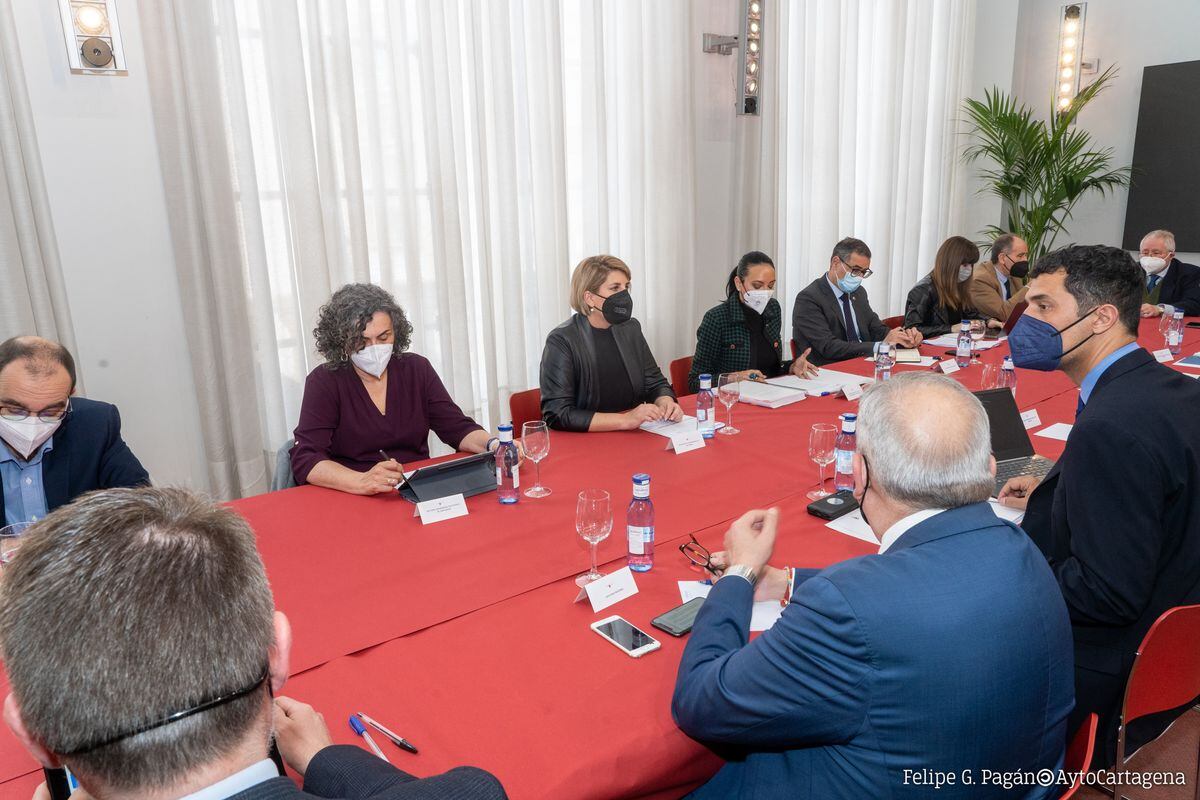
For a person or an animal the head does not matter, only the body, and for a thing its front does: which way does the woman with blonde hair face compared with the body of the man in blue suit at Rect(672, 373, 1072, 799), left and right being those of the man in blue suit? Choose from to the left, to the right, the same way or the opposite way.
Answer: the opposite way

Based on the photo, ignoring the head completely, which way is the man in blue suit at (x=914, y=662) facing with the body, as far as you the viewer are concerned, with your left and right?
facing away from the viewer and to the left of the viewer

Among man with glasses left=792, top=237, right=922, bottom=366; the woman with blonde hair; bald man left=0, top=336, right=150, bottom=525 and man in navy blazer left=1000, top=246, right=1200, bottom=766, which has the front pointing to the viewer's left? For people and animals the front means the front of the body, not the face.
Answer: the man in navy blazer

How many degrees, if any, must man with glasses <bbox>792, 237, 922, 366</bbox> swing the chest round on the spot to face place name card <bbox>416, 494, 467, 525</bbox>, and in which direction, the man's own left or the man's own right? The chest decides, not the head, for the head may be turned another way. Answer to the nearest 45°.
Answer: approximately 45° to the man's own right

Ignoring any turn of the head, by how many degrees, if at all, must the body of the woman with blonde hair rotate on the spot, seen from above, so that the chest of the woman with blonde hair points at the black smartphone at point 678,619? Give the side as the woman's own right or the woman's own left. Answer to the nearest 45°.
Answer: approximately 45° to the woman's own right

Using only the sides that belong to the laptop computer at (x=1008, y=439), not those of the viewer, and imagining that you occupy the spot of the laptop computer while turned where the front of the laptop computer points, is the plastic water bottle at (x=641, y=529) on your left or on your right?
on your right

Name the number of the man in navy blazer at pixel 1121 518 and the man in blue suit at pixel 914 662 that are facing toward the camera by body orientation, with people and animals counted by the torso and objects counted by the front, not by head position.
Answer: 0

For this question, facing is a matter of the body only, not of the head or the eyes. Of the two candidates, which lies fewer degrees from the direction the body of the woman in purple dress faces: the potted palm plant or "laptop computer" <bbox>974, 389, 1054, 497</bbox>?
the laptop computer

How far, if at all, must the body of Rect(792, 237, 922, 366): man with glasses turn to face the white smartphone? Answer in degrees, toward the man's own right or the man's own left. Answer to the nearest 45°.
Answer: approximately 45° to the man's own right

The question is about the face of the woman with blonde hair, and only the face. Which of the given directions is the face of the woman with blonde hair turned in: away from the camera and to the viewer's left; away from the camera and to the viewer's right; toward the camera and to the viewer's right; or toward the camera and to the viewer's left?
toward the camera and to the viewer's right

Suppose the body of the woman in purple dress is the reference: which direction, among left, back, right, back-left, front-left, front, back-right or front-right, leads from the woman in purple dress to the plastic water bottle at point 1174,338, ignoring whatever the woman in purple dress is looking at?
front-left

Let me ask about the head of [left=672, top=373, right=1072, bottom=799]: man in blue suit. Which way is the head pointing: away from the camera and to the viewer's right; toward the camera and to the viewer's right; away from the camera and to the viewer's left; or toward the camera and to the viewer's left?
away from the camera and to the viewer's left
